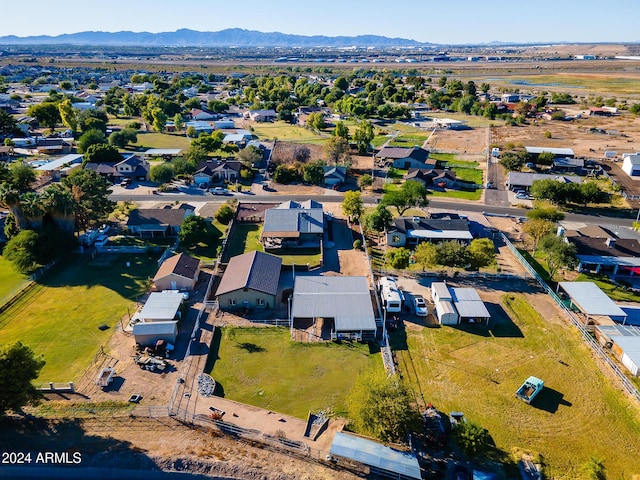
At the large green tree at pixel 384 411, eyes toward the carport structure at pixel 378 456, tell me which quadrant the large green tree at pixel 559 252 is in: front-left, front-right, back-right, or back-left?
back-left

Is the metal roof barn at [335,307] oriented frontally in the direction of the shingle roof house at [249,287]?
no

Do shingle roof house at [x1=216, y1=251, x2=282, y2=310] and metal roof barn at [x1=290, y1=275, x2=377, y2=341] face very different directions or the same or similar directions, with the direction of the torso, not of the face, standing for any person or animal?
same or similar directions

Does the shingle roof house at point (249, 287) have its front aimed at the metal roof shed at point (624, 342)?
no

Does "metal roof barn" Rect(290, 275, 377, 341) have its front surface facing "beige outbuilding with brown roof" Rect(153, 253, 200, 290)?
no
